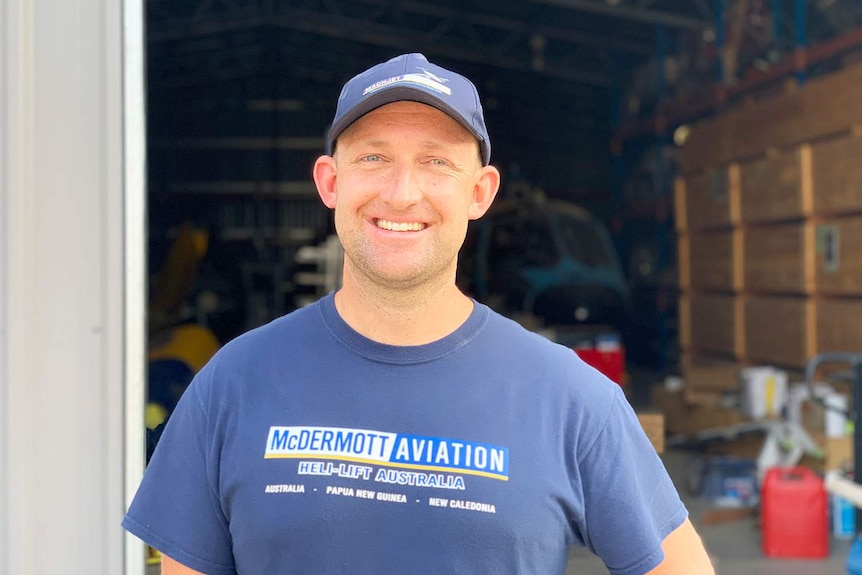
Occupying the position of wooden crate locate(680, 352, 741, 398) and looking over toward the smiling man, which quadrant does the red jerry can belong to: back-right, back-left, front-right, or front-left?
front-left

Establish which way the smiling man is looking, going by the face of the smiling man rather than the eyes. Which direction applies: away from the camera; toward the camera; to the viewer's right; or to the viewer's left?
toward the camera

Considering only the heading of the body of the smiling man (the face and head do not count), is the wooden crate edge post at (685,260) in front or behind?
behind

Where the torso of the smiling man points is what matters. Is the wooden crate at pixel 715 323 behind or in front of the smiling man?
behind

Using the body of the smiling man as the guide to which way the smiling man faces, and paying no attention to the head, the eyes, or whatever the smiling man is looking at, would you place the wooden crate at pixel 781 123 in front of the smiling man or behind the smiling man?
behind

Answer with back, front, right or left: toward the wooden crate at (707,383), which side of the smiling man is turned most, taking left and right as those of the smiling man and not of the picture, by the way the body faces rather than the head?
back

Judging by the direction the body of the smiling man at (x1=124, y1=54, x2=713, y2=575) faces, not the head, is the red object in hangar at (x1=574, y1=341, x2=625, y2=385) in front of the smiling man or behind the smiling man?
behind

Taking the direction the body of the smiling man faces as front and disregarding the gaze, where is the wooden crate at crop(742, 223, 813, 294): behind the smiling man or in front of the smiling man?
behind

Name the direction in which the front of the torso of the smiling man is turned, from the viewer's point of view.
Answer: toward the camera

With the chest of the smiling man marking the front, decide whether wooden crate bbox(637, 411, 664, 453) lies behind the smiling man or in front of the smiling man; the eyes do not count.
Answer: behind

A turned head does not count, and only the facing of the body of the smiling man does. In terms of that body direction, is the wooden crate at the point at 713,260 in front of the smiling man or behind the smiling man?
behind
